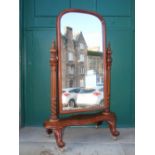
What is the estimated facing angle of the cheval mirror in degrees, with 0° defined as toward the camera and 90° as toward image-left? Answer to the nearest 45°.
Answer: approximately 315°
